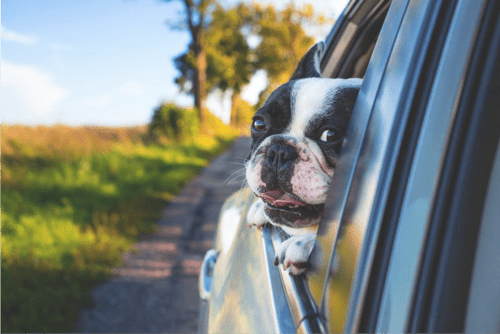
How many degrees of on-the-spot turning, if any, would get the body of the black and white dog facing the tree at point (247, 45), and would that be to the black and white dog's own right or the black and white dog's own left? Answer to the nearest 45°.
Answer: approximately 135° to the black and white dog's own right

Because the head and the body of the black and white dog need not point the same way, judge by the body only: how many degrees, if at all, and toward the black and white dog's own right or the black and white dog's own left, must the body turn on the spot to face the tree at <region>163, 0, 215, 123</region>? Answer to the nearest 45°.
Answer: approximately 135° to the black and white dog's own right

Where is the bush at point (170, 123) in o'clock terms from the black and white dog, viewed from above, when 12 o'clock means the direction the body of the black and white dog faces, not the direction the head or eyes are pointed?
The bush is roughly at 4 o'clock from the black and white dog.

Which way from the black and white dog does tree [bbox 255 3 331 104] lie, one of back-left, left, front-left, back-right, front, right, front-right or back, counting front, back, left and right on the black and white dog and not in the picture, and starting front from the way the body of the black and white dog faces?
back-right
